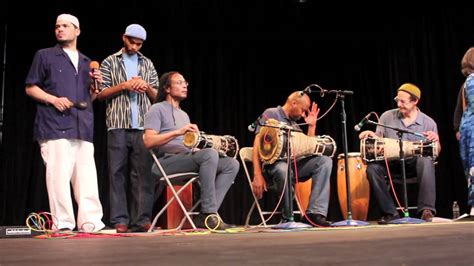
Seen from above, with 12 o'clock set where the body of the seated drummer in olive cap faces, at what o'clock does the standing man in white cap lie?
The standing man in white cap is roughly at 2 o'clock from the seated drummer in olive cap.

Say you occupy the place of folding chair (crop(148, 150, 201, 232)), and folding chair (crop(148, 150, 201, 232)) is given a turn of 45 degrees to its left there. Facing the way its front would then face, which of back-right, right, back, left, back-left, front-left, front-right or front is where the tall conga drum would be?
front

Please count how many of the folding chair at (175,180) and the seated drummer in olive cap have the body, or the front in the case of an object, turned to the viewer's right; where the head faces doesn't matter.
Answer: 1

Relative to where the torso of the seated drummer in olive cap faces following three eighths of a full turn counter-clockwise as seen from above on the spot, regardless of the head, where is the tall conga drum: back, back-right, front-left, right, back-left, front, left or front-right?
left

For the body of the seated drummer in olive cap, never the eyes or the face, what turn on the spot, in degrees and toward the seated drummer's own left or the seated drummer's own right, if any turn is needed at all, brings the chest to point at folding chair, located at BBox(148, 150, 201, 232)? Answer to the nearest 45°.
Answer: approximately 45° to the seated drummer's own right

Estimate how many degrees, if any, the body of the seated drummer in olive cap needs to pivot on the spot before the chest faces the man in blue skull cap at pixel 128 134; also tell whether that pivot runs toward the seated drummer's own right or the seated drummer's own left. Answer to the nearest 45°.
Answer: approximately 45° to the seated drummer's own right

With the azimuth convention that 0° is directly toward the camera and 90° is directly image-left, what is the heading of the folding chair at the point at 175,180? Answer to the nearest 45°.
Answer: approximately 270°

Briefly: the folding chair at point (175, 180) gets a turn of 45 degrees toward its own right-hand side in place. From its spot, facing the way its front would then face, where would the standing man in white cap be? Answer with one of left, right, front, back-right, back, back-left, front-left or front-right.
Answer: back-right

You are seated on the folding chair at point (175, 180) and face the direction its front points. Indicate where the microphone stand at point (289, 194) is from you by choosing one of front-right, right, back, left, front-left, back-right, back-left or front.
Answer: front
